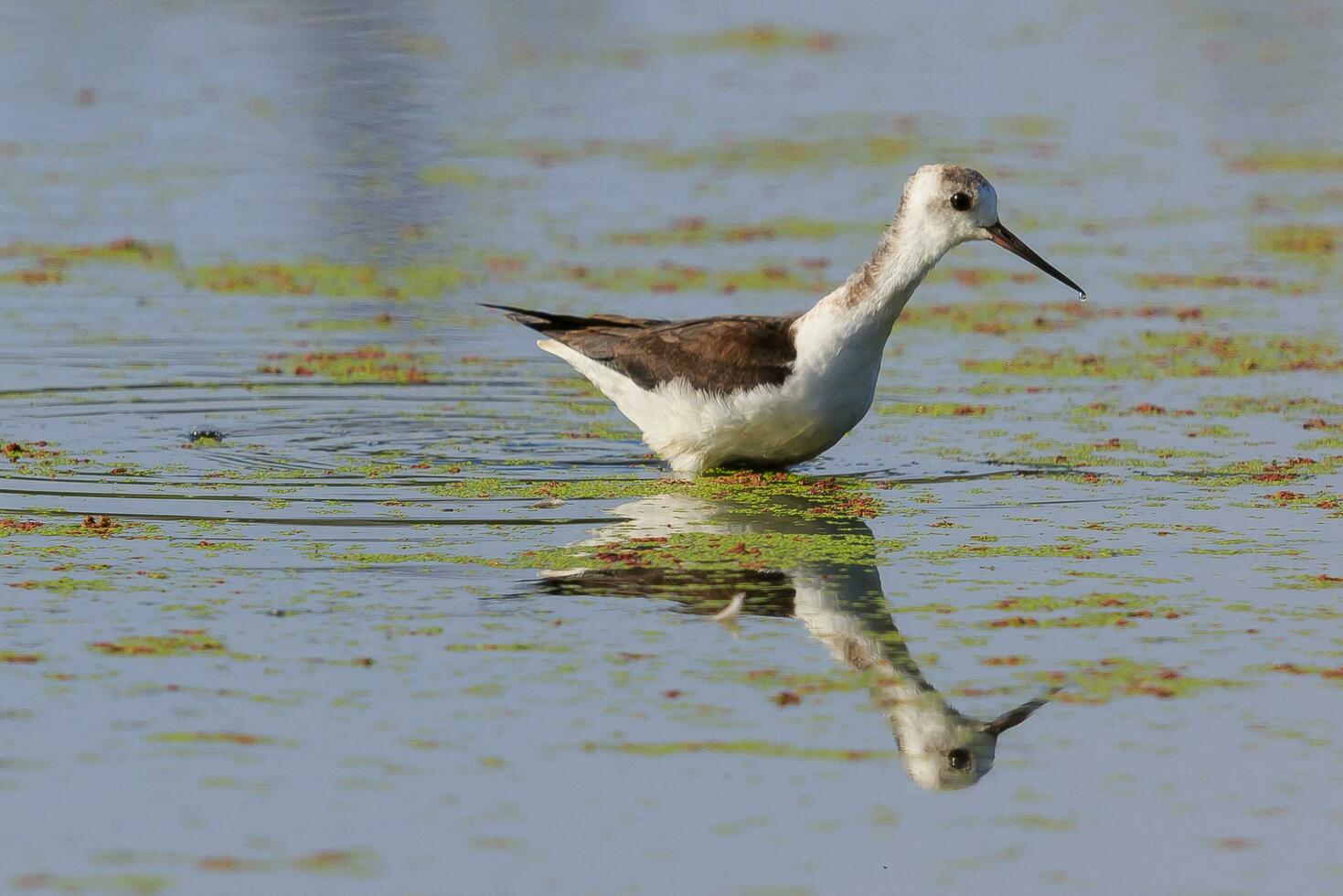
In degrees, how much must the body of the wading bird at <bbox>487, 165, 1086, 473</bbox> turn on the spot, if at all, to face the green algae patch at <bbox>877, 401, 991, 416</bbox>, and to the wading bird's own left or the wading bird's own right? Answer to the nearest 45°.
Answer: approximately 45° to the wading bird's own left

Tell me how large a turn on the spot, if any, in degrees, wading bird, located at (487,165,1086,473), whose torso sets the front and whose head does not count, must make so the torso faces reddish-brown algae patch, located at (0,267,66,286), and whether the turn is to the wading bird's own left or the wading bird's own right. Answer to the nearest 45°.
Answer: approximately 135° to the wading bird's own left

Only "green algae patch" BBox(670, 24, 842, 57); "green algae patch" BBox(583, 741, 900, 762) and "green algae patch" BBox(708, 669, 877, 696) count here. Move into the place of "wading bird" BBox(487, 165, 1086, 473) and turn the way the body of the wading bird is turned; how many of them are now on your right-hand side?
2

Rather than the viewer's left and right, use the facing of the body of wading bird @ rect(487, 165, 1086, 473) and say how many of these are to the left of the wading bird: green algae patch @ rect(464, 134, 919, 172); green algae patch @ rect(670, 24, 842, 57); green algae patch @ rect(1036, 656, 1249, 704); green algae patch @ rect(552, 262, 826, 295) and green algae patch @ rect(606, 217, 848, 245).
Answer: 4

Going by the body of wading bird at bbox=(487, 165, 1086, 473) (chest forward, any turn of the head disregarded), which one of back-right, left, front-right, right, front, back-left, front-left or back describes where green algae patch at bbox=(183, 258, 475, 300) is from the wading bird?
back-left

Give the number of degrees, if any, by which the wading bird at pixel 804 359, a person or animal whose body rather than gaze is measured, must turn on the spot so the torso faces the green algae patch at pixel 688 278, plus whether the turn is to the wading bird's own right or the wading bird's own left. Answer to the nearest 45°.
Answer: approximately 90° to the wading bird's own left

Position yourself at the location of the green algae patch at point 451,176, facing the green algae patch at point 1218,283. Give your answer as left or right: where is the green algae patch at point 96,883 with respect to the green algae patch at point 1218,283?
right

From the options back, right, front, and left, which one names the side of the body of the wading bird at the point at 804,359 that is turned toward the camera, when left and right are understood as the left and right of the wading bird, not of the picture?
right

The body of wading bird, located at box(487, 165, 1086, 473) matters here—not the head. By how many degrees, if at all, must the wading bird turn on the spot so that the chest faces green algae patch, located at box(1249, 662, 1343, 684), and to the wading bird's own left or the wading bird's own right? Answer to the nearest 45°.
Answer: approximately 45° to the wading bird's own right

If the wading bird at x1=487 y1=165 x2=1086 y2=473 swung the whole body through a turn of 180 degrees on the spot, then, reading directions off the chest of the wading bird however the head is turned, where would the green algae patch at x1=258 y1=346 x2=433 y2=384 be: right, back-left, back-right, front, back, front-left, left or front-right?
front-right

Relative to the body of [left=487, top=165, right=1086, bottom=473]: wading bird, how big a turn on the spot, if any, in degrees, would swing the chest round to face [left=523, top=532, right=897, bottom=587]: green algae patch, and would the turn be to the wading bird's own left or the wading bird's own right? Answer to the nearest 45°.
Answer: approximately 90° to the wading bird's own right

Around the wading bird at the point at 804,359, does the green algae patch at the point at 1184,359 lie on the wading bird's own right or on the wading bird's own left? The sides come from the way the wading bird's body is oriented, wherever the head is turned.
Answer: on the wading bird's own left

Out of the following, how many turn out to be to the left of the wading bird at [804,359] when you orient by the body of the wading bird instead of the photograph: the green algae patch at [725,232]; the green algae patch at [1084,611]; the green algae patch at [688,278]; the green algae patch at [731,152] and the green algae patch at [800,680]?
3
